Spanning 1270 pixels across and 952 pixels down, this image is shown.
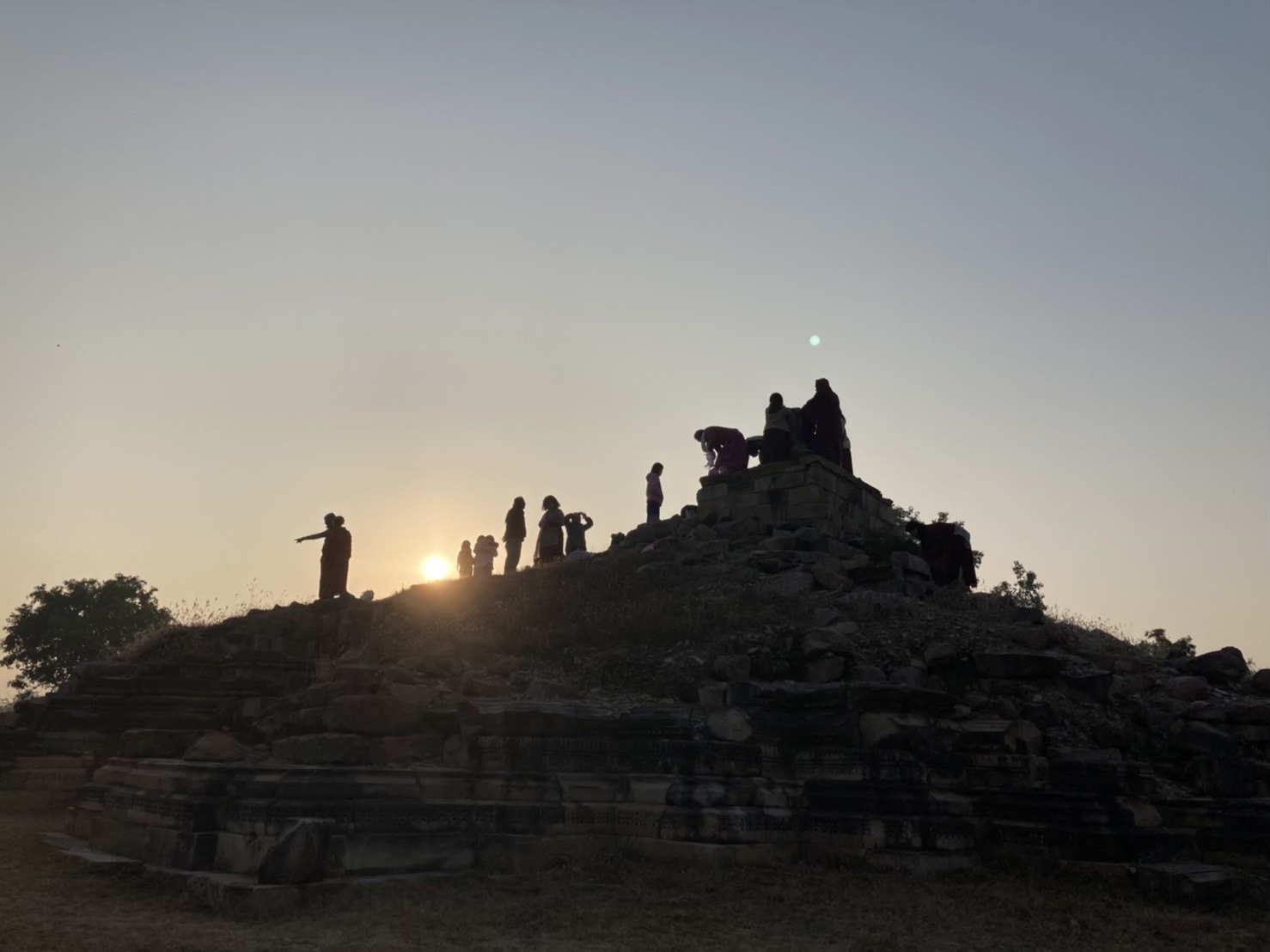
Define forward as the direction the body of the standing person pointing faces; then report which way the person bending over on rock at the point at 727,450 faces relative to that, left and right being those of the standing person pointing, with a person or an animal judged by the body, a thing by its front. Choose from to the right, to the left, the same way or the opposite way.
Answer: the same way

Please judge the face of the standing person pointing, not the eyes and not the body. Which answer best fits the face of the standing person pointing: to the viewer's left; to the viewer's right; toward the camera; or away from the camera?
to the viewer's left

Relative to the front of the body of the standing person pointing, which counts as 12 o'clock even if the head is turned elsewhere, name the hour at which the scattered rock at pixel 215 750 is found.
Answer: The scattered rock is roughly at 9 o'clock from the standing person pointing.

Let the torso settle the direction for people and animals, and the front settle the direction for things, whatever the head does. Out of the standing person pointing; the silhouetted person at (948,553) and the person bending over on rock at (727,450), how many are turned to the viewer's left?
3

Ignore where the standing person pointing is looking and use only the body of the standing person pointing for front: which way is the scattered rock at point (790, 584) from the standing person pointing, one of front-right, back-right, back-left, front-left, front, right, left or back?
back-left

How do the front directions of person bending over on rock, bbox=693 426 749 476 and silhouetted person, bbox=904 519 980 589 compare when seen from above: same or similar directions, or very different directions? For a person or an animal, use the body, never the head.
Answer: same or similar directions

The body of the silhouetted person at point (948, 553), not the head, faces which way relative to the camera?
to the viewer's left

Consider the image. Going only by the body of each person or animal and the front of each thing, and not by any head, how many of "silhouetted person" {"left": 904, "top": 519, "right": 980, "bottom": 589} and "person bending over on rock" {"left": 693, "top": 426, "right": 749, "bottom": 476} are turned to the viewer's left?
2

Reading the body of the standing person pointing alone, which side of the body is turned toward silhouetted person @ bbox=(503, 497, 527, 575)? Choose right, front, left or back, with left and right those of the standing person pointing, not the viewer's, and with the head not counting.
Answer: back

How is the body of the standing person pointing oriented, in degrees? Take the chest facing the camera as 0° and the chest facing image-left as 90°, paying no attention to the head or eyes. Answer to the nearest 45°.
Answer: approximately 90°

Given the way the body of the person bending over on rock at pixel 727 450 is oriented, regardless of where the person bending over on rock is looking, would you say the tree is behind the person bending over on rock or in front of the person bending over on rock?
in front

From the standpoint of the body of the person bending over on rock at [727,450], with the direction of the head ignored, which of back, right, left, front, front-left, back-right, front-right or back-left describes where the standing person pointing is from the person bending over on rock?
front

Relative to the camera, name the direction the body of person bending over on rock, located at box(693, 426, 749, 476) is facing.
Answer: to the viewer's left

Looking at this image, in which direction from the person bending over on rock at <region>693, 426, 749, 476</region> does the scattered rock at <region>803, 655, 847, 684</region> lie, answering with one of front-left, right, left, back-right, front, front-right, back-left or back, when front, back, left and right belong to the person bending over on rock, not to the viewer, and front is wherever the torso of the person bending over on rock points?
left

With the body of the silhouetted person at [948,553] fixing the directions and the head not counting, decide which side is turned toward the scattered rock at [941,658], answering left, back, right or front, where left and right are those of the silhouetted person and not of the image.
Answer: left

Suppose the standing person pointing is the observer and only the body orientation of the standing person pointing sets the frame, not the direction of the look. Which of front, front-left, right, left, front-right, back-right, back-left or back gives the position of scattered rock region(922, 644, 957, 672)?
back-left

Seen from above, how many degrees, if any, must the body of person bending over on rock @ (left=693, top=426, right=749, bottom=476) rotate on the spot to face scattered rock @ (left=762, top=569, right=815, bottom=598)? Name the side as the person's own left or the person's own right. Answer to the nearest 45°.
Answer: approximately 90° to the person's own left

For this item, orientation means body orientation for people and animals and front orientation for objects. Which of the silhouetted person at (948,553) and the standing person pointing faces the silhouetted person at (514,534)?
the silhouetted person at (948,553)
